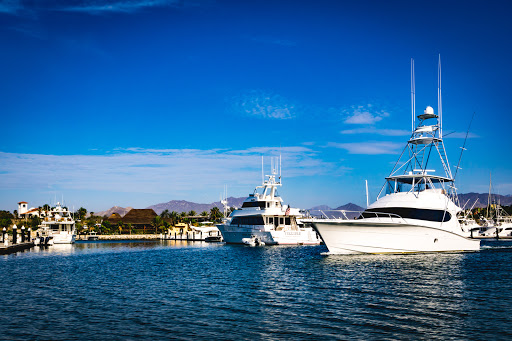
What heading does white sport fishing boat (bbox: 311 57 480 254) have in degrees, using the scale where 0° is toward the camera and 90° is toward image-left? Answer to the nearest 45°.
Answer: approximately 45°
